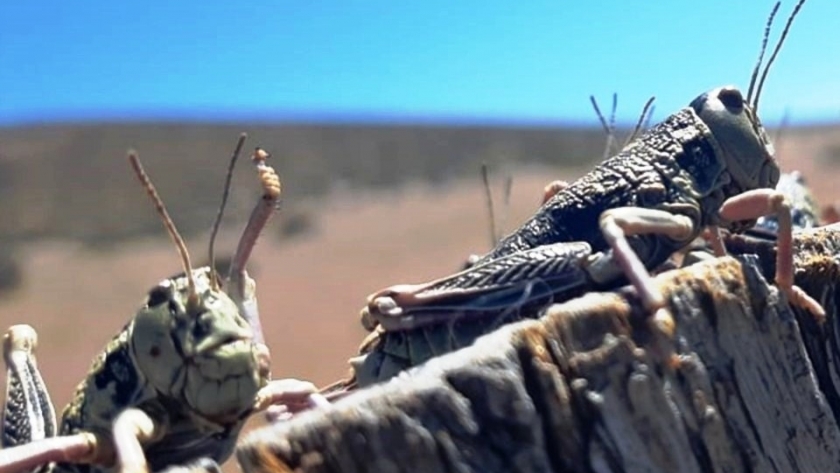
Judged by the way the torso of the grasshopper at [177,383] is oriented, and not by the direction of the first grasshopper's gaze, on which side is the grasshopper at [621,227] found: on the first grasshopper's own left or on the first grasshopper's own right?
on the first grasshopper's own left

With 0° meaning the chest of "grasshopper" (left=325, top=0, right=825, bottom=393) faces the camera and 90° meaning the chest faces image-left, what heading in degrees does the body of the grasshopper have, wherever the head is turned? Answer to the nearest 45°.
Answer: approximately 270°

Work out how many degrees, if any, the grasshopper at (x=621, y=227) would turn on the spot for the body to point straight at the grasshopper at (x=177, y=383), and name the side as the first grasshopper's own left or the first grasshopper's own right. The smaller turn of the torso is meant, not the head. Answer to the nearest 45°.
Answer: approximately 135° to the first grasshopper's own right

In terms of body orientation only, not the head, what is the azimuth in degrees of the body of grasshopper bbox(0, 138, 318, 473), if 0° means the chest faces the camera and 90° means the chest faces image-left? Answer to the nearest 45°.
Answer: approximately 315°
